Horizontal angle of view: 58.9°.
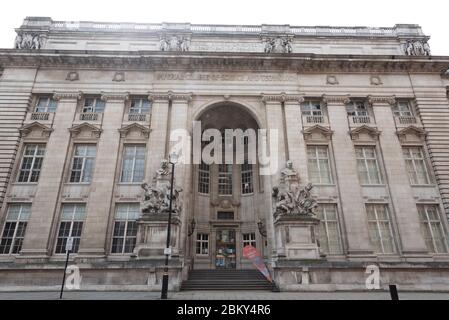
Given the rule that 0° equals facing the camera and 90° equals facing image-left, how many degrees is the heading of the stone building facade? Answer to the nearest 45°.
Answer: approximately 0°
